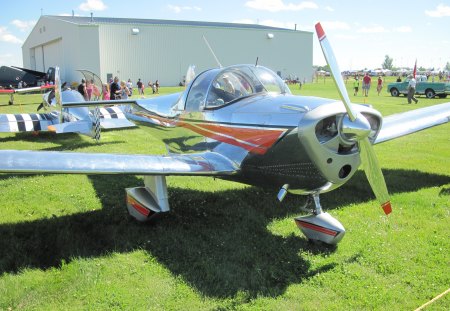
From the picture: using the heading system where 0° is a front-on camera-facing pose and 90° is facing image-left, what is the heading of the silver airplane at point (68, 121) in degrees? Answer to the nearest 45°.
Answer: approximately 315°

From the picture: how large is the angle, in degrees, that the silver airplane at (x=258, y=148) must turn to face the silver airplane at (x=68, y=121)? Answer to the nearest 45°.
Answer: approximately 180°

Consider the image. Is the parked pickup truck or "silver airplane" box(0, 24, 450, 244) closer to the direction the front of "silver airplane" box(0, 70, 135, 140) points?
the silver airplane

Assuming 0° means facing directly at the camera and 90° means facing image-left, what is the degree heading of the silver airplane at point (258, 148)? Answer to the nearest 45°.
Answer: approximately 315°

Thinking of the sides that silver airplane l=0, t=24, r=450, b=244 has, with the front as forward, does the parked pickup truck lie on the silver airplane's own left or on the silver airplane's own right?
on the silver airplane's own left
